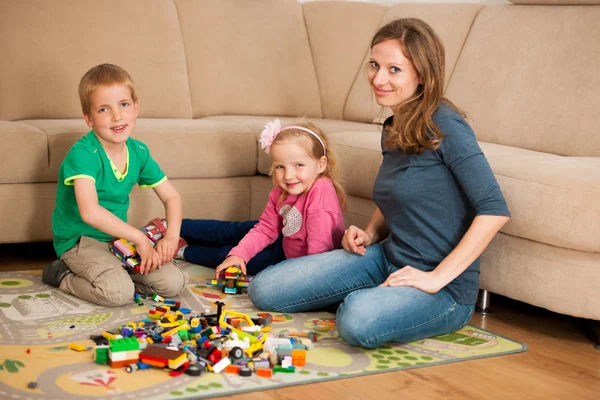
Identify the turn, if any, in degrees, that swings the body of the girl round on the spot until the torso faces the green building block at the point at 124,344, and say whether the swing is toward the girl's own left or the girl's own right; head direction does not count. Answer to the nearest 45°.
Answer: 0° — they already face it

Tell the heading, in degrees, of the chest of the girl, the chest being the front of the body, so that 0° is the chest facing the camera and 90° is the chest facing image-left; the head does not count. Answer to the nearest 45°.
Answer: approximately 45°

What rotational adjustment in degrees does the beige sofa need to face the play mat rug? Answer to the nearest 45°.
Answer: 0° — it already faces it

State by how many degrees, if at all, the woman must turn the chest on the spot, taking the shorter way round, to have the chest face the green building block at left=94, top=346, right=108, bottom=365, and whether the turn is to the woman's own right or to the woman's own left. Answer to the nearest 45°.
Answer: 0° — they already face it
